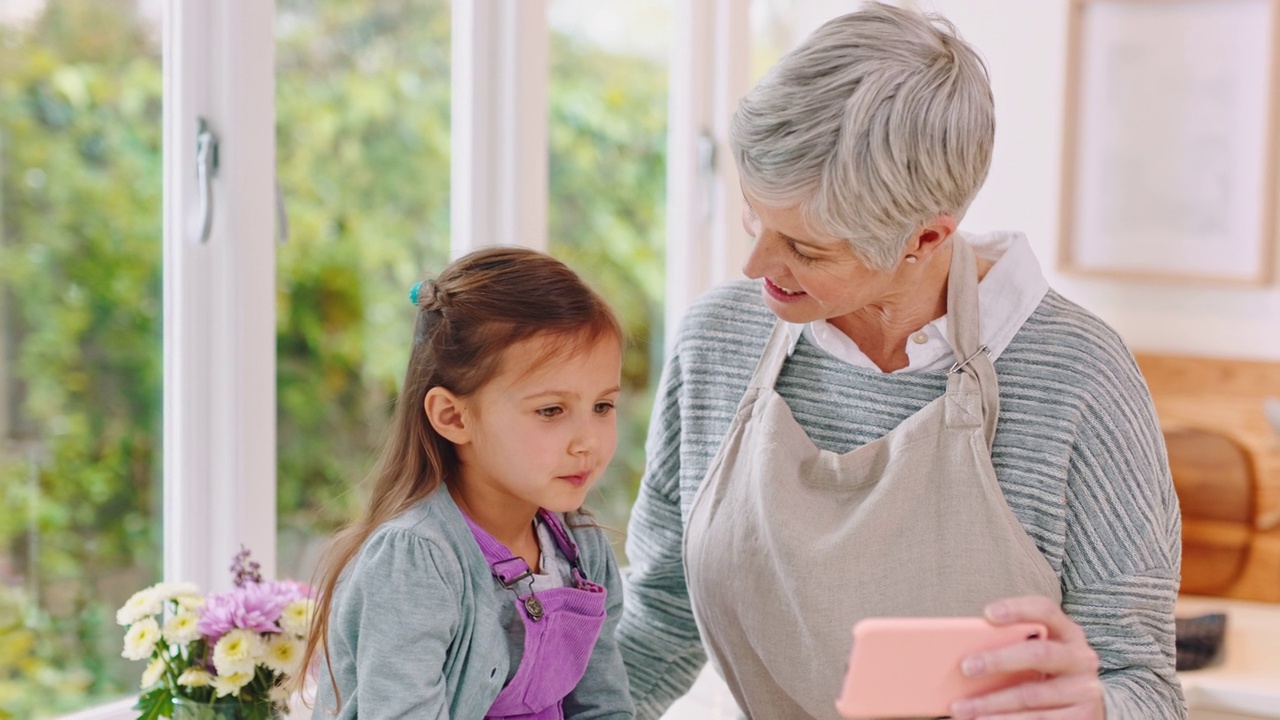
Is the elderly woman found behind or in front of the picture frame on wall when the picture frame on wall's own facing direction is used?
in front

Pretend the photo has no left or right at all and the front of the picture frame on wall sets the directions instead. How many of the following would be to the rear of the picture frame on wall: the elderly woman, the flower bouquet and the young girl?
0

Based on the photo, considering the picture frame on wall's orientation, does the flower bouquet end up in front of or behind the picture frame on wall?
in front

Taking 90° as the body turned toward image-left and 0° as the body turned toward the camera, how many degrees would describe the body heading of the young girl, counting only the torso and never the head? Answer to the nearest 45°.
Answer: approximately 315°

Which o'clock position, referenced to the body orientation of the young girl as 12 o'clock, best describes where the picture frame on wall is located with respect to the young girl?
The picture frame on wall is roughly at 9 o'clock from the young girl.

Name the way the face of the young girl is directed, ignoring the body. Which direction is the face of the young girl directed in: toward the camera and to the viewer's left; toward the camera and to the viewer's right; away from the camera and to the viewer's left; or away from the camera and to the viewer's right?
toward the camera and to the viewer's right

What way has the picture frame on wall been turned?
toward the camera

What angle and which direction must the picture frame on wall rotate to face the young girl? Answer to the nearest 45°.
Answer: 0° — it already faces them

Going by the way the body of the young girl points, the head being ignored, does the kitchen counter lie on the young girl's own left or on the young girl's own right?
on the young girl's own left

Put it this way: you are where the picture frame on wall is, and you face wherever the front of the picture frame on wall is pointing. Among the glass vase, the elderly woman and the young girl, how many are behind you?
0

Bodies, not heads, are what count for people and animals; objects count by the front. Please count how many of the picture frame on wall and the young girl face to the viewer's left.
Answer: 0

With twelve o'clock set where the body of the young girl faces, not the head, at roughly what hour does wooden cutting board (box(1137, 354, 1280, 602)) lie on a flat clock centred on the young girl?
The wooden cutting board is roughly at 9 o'clock from the young girl.
